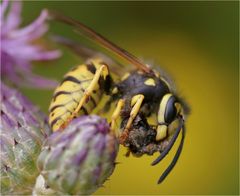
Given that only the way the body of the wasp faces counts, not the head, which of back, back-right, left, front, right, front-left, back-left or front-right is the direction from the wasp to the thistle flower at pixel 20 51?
back-left

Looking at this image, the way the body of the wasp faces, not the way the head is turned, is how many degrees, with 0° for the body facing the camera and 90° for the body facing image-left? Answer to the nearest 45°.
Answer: approximately 270°
